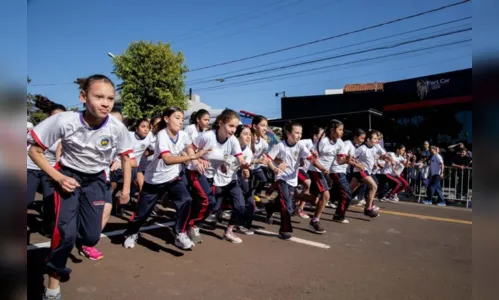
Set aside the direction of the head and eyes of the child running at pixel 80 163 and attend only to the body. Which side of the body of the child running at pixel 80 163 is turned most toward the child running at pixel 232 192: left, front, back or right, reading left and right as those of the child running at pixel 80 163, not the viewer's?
left

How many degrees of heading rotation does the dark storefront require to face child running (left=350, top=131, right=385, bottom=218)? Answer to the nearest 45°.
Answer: approximately 45° to its left

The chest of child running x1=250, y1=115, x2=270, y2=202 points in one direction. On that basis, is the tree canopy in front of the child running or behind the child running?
behind

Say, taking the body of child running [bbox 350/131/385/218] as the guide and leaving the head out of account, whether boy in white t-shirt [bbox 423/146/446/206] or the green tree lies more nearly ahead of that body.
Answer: the green tree

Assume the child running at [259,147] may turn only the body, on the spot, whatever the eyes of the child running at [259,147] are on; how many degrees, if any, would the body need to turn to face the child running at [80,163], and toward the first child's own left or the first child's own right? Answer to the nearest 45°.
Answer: approximately 45° to the first child's own right

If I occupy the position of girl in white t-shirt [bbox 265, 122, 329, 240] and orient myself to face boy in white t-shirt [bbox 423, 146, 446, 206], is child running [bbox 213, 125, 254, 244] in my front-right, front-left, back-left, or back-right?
back-left
